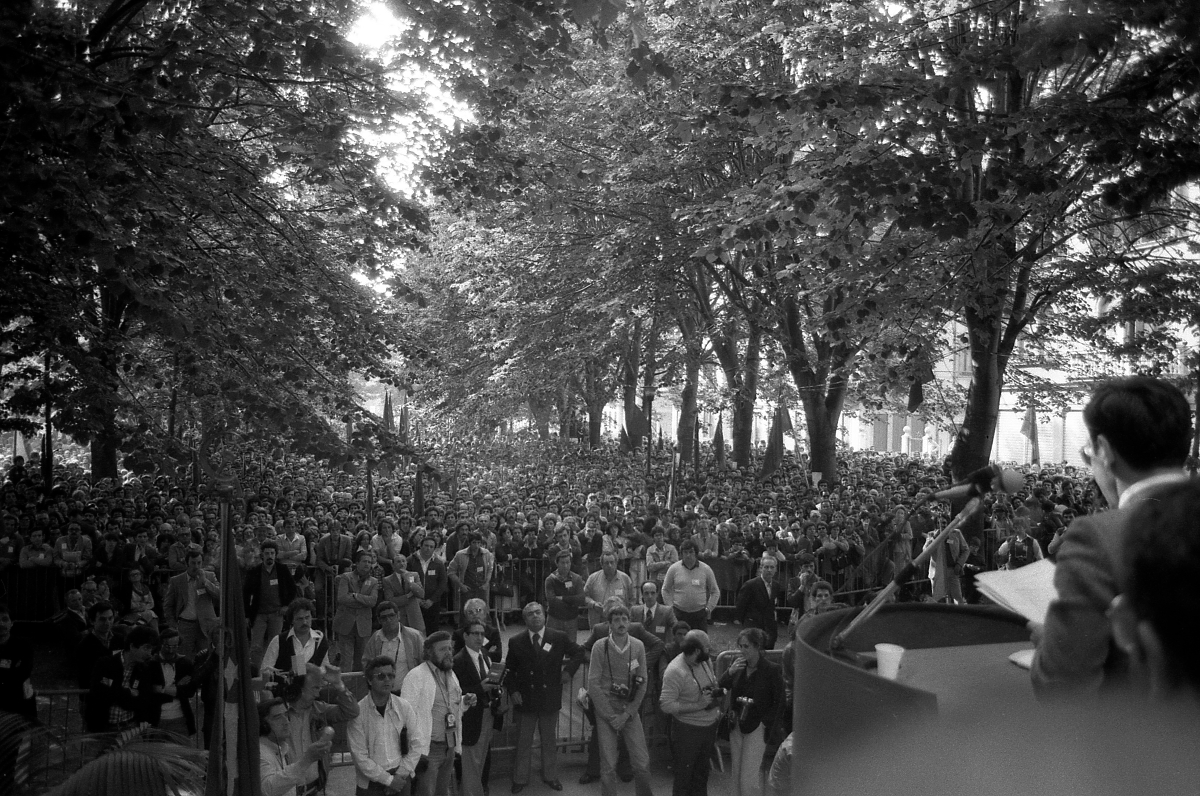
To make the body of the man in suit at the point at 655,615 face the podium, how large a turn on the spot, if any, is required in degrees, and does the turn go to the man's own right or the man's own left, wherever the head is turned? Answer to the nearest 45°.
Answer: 0° — they already face it

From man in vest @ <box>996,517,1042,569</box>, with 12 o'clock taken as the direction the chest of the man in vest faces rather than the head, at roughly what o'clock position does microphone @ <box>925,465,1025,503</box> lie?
The microphone is roughly at 12 o'clock from the man in vest.

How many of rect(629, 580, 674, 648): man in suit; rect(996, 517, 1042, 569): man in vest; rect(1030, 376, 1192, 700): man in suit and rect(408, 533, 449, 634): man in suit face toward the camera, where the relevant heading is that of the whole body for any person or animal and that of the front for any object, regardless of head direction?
3

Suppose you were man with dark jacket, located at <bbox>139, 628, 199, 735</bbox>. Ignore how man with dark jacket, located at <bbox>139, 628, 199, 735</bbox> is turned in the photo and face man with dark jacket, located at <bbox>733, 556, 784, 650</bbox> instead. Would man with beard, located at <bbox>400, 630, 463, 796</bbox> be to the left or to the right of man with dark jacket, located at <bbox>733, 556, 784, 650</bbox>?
right

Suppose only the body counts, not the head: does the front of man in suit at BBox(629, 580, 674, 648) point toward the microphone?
yes

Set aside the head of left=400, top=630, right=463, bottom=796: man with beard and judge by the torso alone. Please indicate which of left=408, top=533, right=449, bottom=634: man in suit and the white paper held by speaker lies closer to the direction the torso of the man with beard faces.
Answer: the white paper held by speaker

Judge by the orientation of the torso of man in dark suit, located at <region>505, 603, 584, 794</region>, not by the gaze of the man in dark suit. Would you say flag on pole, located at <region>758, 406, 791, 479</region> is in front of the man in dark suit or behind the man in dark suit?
behind

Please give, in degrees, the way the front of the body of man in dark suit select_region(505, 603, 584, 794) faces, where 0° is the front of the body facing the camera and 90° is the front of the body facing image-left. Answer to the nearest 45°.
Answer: approximately 0°
